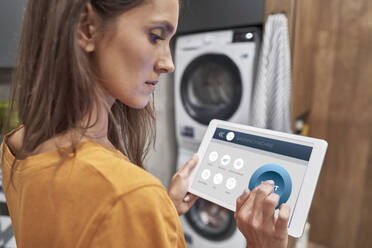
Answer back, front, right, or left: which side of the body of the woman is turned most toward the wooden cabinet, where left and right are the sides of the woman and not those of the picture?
front

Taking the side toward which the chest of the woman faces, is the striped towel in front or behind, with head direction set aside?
in front

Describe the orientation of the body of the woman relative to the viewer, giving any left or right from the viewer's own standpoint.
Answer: facing away from the viewer and to the right of the viewer

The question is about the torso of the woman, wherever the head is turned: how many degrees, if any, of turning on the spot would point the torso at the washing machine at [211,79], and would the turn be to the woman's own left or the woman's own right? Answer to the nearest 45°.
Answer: approximately 45° to the woman's own left
